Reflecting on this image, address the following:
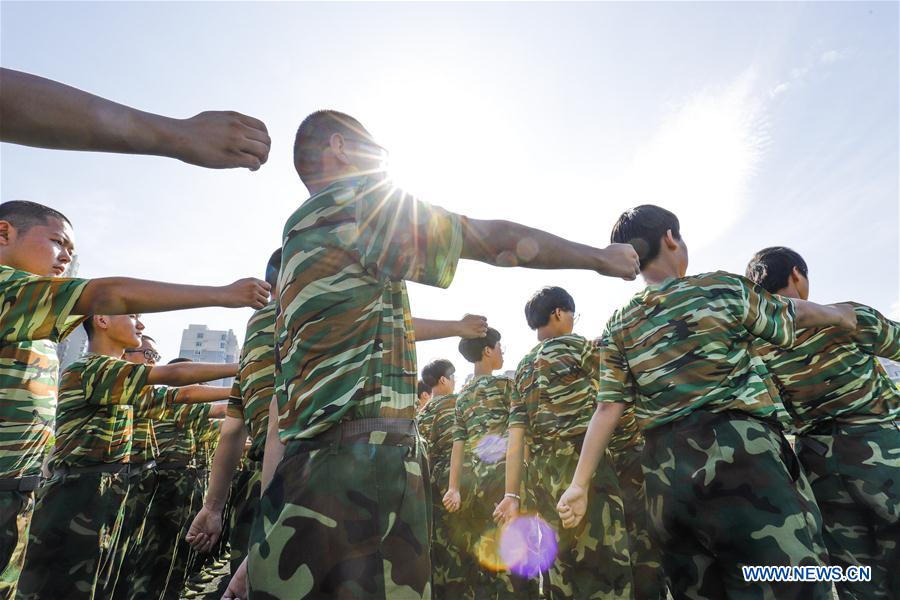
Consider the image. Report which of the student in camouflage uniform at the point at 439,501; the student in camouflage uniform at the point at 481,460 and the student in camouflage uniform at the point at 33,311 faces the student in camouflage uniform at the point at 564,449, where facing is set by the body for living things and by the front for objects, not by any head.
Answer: the student in camouflage uniform at the point at 33,311

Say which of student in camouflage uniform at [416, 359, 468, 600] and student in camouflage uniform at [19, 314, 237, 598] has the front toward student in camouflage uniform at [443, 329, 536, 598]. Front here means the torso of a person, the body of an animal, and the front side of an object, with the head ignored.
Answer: student in camouflage uniform at [19, 314, 237, 598]

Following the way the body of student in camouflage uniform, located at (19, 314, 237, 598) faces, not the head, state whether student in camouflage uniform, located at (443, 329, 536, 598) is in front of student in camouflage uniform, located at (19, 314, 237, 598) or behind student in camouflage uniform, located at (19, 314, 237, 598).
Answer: in front

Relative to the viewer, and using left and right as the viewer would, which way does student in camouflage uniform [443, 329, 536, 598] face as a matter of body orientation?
facing away from the viewer and to the right of the viewer

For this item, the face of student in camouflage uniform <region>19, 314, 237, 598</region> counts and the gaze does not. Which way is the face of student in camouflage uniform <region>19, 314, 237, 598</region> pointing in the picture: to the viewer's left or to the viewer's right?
to the viewer's right

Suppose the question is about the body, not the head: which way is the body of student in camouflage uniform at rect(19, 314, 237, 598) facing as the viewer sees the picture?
to the viewer's right

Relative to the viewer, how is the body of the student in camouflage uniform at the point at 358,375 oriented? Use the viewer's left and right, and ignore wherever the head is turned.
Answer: facing away from the viewer and to the right of the viewer

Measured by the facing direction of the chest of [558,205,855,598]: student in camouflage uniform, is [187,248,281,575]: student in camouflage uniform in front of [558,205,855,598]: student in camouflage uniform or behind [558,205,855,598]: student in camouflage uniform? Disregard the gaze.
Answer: behind

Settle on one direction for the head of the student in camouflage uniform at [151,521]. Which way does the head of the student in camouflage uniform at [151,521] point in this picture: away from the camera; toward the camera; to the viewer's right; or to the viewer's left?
to the viewer's right

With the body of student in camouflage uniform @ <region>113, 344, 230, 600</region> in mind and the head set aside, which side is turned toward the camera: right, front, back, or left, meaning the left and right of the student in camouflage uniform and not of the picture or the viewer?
right

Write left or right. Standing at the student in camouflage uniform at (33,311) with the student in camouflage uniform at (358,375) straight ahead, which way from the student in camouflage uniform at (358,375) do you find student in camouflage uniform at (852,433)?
left

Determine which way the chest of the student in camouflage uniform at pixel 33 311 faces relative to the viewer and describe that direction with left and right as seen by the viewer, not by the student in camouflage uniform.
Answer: facing to the right of the viewer
